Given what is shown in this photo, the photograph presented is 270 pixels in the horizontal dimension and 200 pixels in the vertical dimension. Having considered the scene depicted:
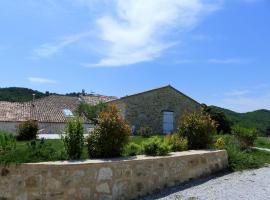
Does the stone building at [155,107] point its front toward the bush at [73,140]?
yes

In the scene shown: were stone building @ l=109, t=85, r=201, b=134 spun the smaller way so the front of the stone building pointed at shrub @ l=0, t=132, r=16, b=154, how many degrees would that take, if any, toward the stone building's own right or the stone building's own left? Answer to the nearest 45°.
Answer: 0° — it already faces it

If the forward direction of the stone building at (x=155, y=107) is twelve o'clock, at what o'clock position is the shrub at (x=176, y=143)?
The shrub is roughly at 12 o'clock from the stone building.

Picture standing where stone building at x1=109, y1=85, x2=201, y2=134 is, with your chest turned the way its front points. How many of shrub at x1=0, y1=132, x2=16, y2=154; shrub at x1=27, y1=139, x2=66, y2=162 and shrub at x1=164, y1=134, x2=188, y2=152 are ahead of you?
3

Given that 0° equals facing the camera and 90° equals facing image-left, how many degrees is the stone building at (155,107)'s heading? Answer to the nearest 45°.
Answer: approximately 0°

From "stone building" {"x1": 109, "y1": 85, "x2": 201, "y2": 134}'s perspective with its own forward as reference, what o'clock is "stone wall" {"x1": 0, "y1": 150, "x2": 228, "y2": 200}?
The stone wall is roughly at 12 o'clock from the stone building.

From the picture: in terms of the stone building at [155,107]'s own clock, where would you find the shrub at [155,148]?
The shrub is roughly at 12 o'clock from the stone building.
